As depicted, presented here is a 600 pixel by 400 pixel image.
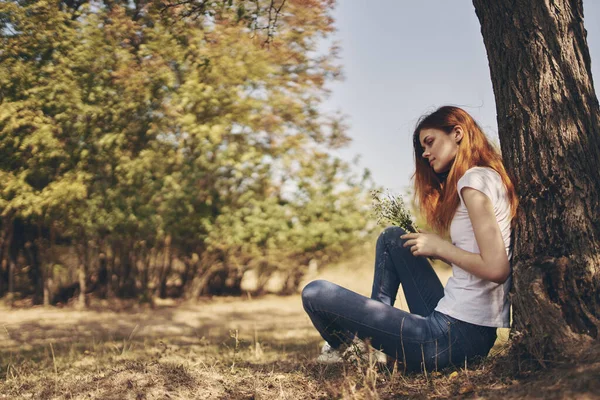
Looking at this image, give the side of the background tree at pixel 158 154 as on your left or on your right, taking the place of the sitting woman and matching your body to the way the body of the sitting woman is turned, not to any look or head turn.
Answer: on your right

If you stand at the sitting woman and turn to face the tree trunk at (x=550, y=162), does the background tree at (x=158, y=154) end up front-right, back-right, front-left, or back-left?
back-left

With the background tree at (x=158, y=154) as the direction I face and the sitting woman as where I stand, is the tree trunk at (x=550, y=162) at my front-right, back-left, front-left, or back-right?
back-right

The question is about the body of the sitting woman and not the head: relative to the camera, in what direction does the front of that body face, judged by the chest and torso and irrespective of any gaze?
to the viewer's left
